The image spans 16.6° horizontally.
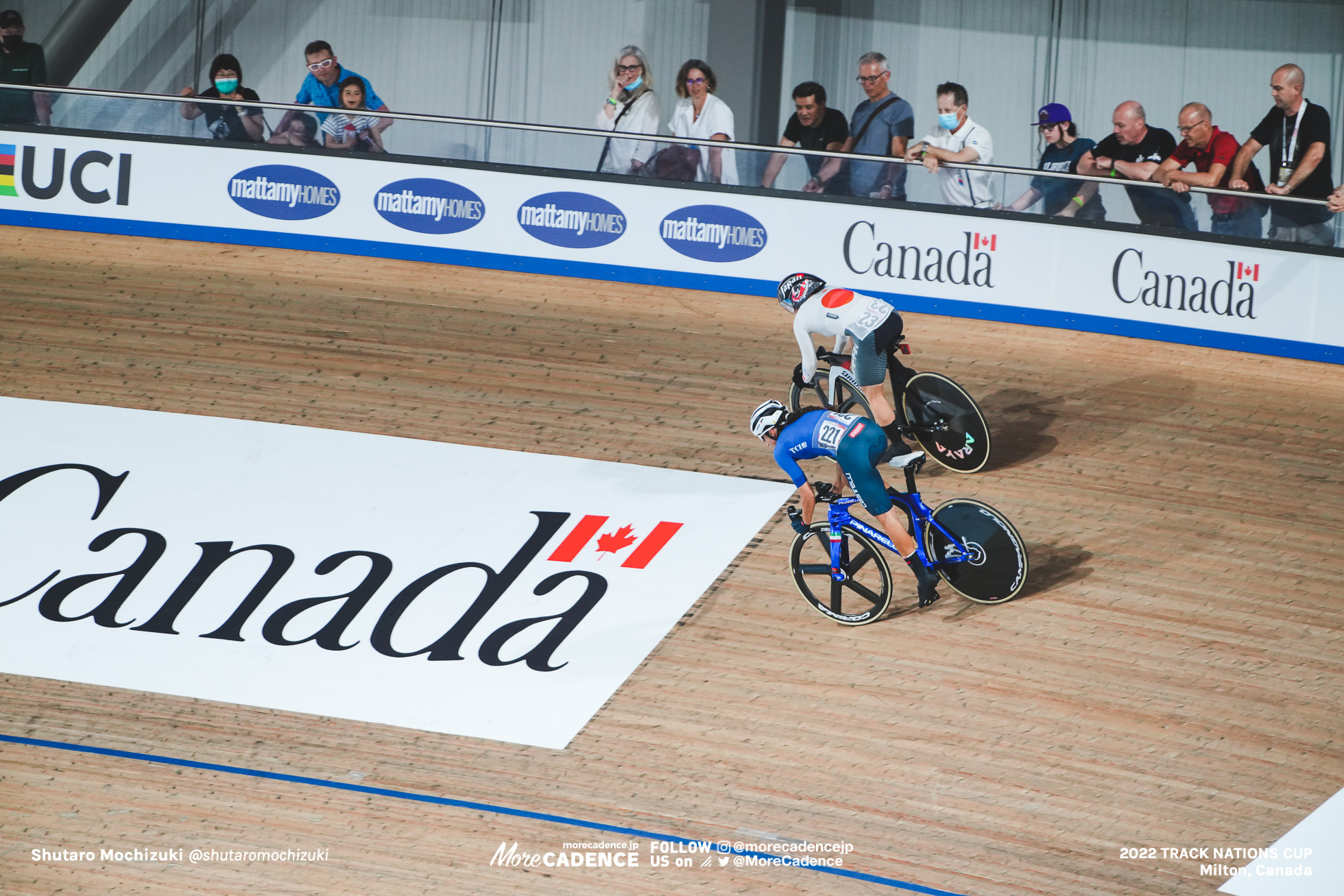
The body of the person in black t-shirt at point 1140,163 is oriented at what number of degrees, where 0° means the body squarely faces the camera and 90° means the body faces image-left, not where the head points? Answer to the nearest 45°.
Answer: approximately 45°

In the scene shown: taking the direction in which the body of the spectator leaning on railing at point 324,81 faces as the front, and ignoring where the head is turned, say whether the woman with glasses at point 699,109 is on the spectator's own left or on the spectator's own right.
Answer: on the spectator's own left

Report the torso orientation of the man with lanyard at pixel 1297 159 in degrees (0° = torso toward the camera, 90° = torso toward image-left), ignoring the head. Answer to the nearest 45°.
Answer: approximately 45°
